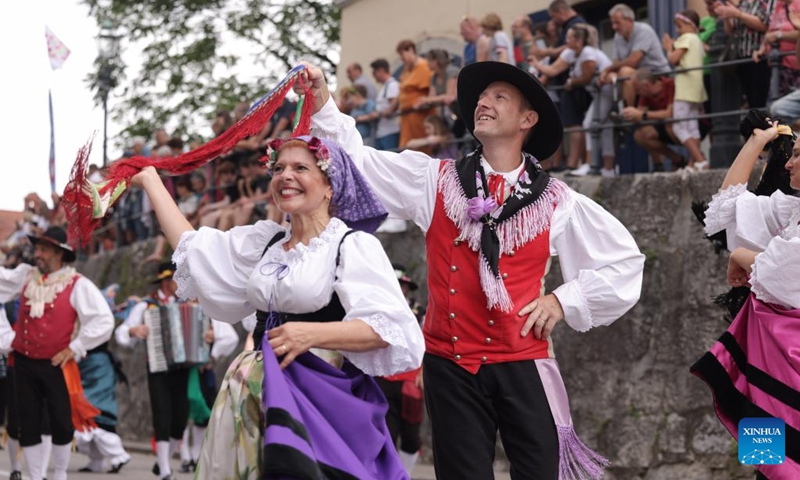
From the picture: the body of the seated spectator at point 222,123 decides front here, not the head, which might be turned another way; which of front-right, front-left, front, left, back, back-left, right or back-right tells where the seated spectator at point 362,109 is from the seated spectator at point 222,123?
left

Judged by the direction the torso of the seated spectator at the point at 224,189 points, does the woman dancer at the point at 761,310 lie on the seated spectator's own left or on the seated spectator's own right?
on the seated spectator's own left

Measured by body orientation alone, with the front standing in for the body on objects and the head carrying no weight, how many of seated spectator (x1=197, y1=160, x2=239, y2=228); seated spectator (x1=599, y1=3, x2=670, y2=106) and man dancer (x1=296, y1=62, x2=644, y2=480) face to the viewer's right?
0

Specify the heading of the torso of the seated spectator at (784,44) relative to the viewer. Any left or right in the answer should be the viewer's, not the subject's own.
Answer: facing the viewer and to the left of the viewer

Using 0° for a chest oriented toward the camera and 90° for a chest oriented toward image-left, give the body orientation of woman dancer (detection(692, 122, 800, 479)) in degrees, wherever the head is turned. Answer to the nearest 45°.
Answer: approximately 45°

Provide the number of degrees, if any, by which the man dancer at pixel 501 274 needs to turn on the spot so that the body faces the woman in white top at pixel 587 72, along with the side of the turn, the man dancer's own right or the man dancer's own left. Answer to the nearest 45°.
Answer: approximately 135° to the man dancer's own right

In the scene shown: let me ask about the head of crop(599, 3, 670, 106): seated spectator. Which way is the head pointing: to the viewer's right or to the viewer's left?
to the viewer's left

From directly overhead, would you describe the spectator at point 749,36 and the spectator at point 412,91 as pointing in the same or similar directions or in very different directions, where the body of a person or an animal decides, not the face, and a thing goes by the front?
same or similar directions

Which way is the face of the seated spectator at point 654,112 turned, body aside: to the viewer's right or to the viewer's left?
to the viewer's left

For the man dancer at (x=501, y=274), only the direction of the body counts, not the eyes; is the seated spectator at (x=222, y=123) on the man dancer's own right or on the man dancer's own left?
on the man dancer's own right

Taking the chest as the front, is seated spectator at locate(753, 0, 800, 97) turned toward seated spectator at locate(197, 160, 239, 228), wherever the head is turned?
no

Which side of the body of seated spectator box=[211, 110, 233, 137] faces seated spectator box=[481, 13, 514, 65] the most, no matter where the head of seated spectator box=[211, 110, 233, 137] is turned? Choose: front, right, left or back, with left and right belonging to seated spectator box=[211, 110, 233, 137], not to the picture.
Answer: left

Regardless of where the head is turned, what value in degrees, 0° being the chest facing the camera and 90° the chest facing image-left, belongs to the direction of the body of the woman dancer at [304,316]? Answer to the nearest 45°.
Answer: approximately 45°

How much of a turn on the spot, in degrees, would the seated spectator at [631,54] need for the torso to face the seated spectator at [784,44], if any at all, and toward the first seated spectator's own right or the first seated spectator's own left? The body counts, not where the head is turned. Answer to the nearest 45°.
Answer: approximately 90° to the first seated spectator's own left

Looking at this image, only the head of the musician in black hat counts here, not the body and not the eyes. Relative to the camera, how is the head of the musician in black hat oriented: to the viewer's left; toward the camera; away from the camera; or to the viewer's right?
toward the camera

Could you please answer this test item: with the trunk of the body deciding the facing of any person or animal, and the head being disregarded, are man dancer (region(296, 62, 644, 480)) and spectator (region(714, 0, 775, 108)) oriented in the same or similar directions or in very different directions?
same or similar directions
